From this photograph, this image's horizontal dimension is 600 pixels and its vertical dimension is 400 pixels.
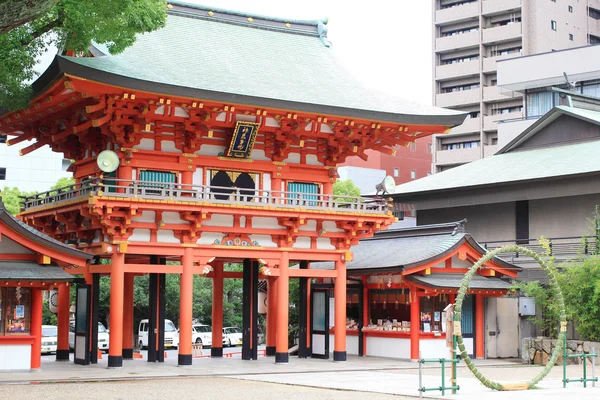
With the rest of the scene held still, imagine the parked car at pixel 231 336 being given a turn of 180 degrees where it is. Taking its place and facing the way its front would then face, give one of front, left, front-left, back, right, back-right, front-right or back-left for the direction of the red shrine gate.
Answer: back-left

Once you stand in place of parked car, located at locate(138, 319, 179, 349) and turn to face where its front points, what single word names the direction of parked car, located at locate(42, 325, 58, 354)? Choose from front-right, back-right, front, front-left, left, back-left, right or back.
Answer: right

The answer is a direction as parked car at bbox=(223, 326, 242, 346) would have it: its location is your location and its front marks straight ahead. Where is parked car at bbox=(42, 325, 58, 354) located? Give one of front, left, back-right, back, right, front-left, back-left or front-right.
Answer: right

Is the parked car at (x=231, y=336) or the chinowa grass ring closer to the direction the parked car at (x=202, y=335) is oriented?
the chinowa grass ring

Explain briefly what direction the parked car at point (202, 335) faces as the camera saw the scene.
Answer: facing the viewer and to the right of the viewer

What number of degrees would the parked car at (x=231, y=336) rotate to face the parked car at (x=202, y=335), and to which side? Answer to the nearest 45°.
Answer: approximately 90° to its right

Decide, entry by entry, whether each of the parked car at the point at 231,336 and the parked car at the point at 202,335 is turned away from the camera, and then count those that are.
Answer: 0

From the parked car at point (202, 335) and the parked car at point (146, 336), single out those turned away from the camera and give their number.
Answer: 0

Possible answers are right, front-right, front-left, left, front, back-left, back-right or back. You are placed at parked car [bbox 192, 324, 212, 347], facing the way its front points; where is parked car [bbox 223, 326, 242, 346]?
left

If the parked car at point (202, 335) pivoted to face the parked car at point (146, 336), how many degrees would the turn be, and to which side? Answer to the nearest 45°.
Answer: approximately 90° to its right

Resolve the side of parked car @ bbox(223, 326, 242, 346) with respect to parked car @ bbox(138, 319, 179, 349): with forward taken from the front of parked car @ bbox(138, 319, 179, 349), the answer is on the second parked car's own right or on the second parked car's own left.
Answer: on the second parked car's own left
